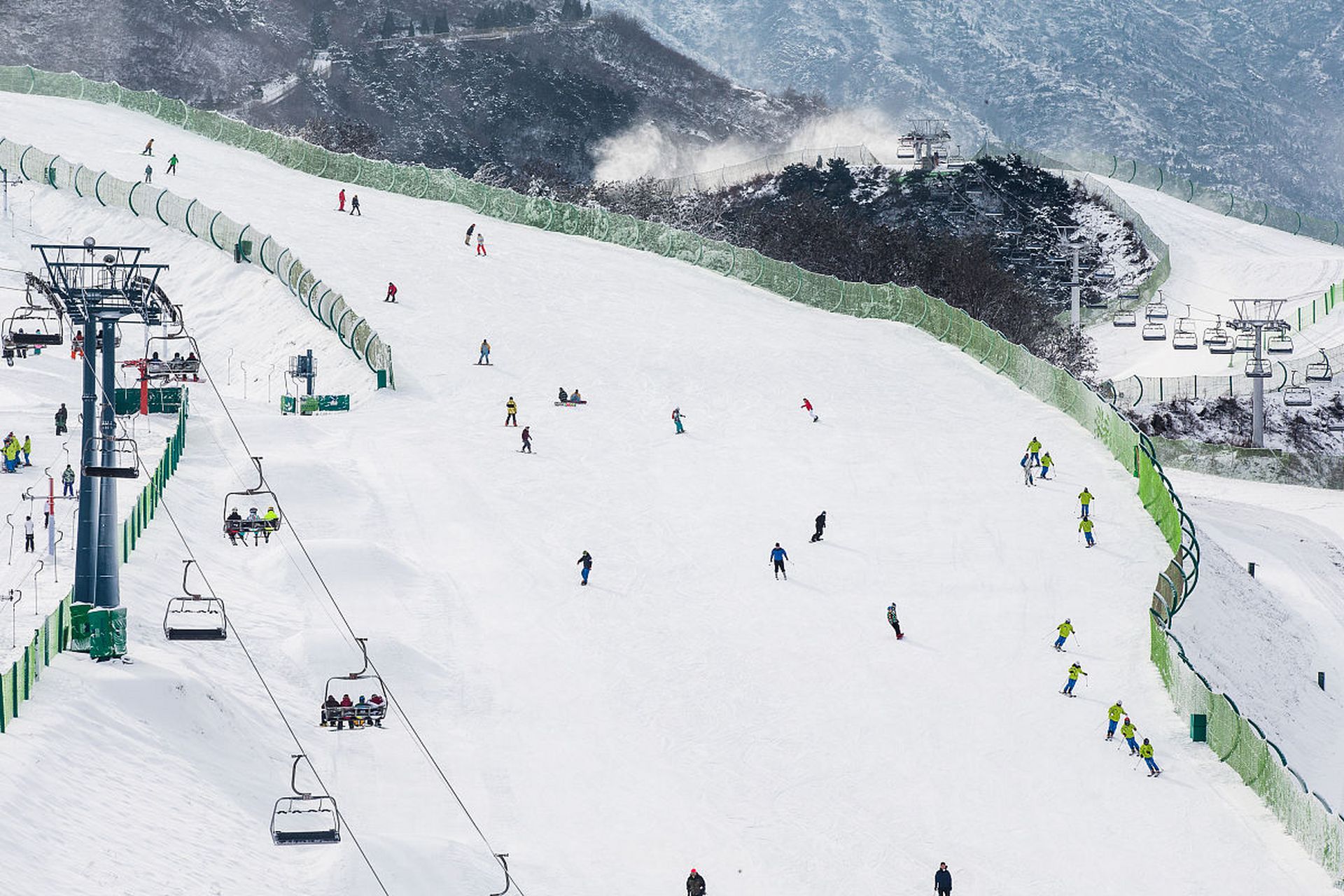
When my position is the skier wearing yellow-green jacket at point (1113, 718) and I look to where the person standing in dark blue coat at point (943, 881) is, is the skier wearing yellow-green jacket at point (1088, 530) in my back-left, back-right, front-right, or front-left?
back-right

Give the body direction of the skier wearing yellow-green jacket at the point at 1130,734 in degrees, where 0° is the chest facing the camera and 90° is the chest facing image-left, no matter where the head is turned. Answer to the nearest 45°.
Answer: approximately 0°

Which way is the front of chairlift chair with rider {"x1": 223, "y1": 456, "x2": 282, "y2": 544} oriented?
away from the camera

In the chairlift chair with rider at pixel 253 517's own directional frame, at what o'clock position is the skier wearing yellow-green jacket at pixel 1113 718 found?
The skier wearing yellow-green jacket is roughly at 4 o'clock from the chairlift chair with rider.

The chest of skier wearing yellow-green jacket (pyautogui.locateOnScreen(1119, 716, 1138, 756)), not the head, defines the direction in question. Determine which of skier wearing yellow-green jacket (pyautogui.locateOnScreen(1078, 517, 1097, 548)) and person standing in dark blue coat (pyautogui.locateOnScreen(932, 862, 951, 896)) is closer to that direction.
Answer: the person standing in dark blue coat
